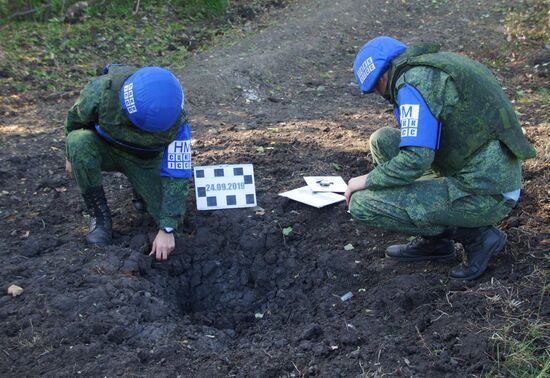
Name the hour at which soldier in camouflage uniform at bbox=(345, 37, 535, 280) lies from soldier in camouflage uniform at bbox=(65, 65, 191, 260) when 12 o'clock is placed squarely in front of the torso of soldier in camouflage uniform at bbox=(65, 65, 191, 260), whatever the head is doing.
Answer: soldier in camouflage uniform at bbox=(345, 37, 535, 280) is roughly at 10 o'clock from soldier in camouflage uniform at bbox=(65, 65, 191, 260).

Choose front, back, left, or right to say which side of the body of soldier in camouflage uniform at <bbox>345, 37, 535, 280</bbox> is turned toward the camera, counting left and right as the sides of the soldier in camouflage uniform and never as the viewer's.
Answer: left

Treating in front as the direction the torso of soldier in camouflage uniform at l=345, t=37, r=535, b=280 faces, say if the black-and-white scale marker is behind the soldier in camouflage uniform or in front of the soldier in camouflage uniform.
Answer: in front

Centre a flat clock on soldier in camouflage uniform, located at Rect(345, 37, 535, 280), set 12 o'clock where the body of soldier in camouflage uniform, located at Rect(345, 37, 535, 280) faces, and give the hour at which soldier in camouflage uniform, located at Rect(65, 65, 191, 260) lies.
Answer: soldier in camouflage uniform, located at Rect(65, 65, 191, 260) is roughly at 12 o'clock from soldier in camouflage uniform, located at Rect(345, 37, 535, 280).

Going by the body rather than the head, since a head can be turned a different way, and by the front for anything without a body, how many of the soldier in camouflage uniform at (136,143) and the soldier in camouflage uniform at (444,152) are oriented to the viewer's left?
1

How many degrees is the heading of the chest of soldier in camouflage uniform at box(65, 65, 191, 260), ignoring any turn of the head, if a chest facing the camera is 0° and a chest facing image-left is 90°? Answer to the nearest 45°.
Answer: approximately 0°

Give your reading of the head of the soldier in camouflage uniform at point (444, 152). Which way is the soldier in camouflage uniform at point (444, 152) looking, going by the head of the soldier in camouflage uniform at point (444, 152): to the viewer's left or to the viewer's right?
to the viewer's left
